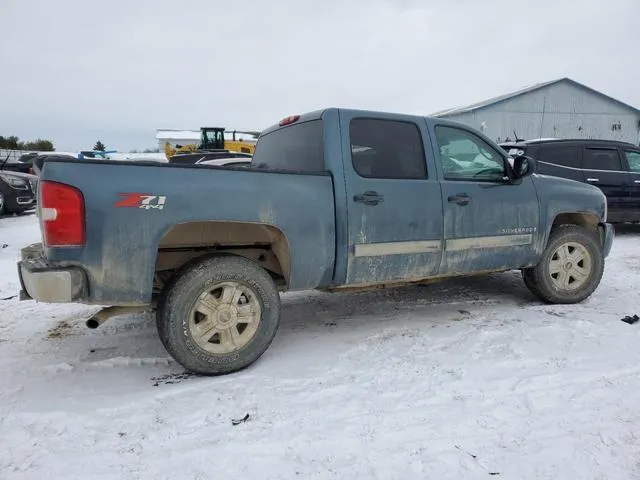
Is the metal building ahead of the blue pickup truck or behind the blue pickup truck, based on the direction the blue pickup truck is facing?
ahead

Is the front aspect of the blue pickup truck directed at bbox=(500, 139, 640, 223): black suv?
yes

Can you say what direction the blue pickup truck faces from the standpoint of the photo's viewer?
facing away from the viewer and to the right of the viewer

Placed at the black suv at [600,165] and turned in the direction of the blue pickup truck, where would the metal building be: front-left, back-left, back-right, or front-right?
back-right

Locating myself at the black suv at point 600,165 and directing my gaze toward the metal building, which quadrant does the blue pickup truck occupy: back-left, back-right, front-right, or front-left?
back-left
